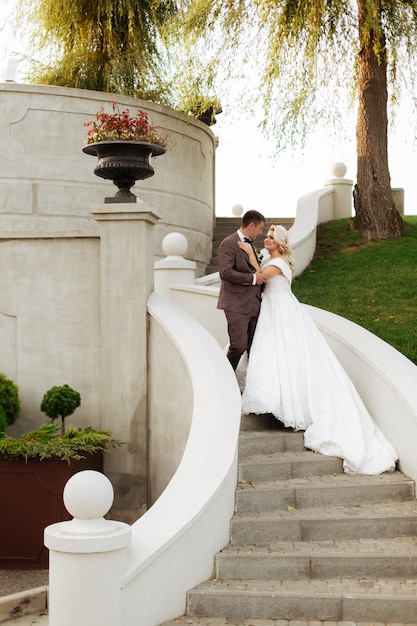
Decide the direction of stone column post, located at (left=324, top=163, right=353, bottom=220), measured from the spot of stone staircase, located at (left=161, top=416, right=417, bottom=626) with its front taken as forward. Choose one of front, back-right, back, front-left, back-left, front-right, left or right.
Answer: back

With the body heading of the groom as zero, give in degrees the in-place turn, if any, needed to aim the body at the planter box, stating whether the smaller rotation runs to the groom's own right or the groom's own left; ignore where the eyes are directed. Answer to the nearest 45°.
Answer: approximately 180°

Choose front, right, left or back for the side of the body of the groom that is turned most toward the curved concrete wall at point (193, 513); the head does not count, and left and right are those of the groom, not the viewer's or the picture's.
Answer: right

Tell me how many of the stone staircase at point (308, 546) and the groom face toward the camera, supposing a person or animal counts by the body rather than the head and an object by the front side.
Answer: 1

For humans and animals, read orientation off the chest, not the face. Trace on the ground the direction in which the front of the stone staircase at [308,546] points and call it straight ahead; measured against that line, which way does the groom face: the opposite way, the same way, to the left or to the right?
to the left

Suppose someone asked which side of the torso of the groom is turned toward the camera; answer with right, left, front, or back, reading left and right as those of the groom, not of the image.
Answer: right

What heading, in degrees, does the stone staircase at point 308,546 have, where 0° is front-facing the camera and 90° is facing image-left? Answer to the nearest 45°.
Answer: approximately 0°

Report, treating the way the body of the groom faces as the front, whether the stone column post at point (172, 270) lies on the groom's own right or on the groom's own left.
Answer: on the groom's own left

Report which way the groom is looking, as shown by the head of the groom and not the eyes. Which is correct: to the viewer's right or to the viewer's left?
to the viewer's right

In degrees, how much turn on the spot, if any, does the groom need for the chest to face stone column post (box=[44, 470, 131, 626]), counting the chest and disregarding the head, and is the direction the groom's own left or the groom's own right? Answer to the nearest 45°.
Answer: approximately 90° to the groom's own right
